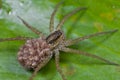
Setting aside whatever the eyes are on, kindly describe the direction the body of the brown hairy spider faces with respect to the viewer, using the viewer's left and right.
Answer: facing away from the viewer and to the right of the viewer
